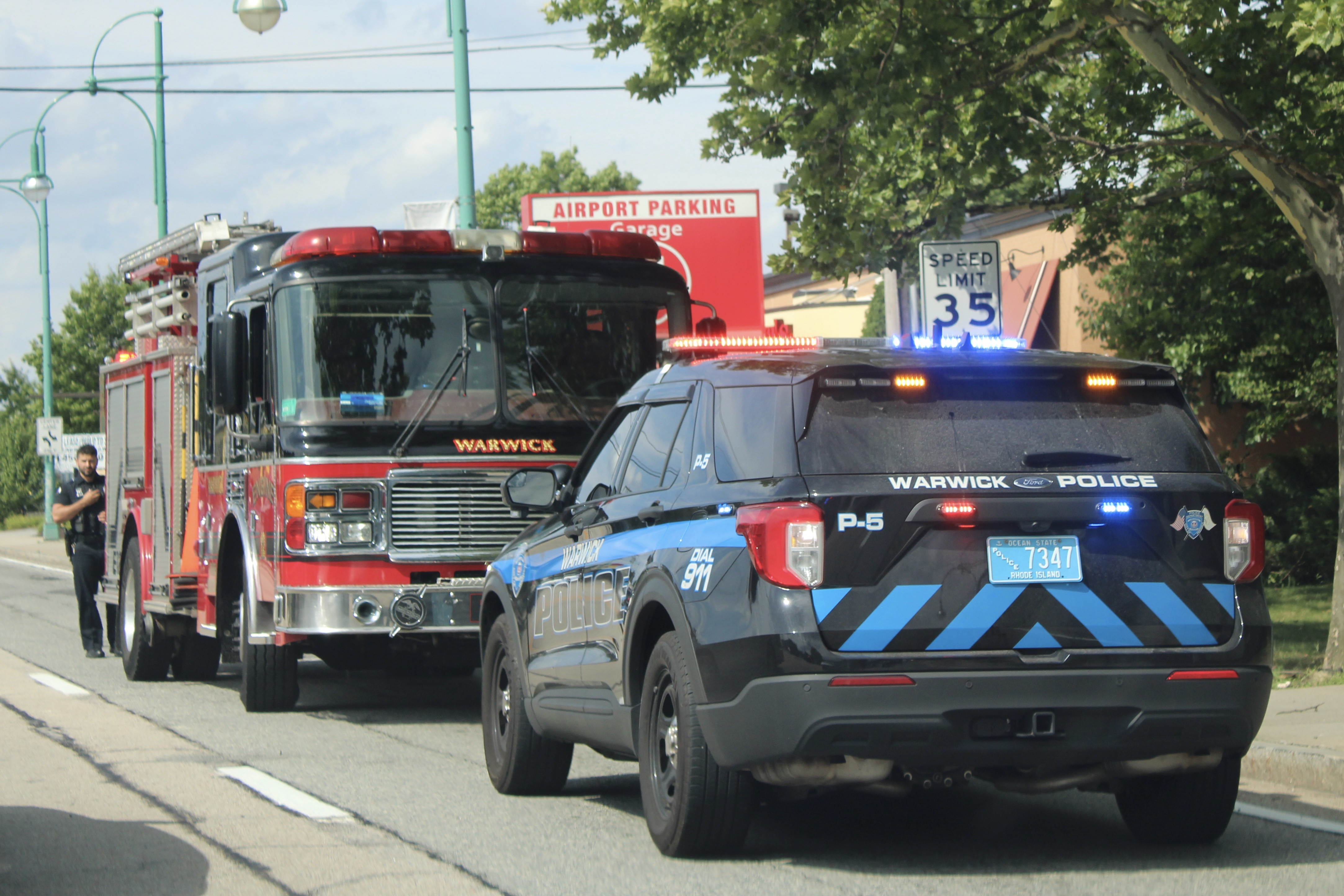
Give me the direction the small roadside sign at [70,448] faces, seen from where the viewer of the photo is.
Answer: facing the viewer

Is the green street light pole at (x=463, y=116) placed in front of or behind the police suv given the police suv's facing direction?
in front

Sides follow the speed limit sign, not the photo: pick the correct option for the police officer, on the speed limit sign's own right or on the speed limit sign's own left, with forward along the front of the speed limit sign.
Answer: on the speed limit sign's own right

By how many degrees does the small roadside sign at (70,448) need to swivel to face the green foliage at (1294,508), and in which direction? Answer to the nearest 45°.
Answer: approximately 45° to its left

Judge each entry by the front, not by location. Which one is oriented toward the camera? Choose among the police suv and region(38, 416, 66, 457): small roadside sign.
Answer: the small roadside sign

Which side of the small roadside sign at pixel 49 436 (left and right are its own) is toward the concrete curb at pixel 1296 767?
front

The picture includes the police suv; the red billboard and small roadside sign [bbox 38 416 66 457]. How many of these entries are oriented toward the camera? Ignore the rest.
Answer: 2

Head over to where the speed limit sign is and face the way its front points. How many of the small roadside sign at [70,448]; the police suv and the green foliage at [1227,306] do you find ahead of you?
1

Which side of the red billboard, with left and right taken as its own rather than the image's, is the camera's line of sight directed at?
front

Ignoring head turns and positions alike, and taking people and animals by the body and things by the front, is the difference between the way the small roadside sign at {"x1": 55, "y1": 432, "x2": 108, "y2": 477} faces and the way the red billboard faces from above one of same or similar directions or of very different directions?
same or similar directions

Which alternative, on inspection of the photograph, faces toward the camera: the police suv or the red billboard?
the red billboard

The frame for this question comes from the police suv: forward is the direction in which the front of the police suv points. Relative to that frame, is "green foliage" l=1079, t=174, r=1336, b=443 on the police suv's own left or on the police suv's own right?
on the police suv's own right

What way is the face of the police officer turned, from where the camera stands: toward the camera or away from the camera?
toward the camera

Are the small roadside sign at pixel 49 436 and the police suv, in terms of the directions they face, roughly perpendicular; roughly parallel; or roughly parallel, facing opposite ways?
roughly parallel, facing opposite ways
